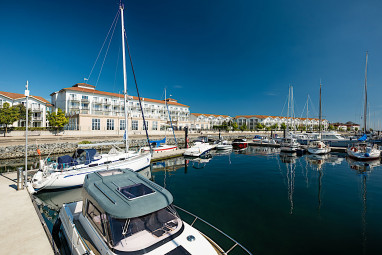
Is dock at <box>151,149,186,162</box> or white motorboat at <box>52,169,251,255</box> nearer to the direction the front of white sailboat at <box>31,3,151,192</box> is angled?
the dock

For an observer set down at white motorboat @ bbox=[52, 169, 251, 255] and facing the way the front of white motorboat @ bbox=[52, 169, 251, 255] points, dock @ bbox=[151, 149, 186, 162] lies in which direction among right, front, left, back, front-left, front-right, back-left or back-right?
back-left

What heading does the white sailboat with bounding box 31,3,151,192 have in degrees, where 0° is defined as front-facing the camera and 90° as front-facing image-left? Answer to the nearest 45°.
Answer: approximately 225°

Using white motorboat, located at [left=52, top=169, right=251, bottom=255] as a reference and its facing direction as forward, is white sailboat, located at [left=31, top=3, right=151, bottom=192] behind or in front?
behind

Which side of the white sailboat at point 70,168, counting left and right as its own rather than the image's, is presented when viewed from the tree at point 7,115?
left

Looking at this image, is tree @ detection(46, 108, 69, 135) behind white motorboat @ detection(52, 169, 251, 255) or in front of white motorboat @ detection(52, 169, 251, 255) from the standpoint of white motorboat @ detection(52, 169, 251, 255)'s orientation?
behind

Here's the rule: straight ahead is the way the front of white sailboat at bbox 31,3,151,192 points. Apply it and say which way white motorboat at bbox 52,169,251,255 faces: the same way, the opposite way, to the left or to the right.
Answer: to the right

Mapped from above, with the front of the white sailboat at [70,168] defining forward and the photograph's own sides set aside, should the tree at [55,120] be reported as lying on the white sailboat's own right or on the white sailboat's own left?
on the white sailboat's own left

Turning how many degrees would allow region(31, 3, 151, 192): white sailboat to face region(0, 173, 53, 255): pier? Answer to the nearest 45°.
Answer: approximately 135° to its right

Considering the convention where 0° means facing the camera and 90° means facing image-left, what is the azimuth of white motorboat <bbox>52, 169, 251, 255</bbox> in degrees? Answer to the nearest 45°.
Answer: approximately 315°
